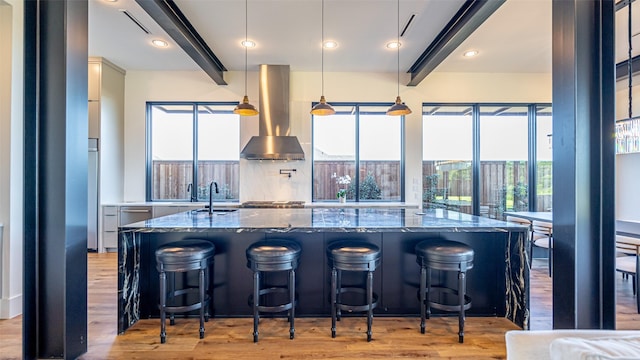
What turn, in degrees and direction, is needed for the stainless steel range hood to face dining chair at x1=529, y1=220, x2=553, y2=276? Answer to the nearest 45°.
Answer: approximately 45° to its left
